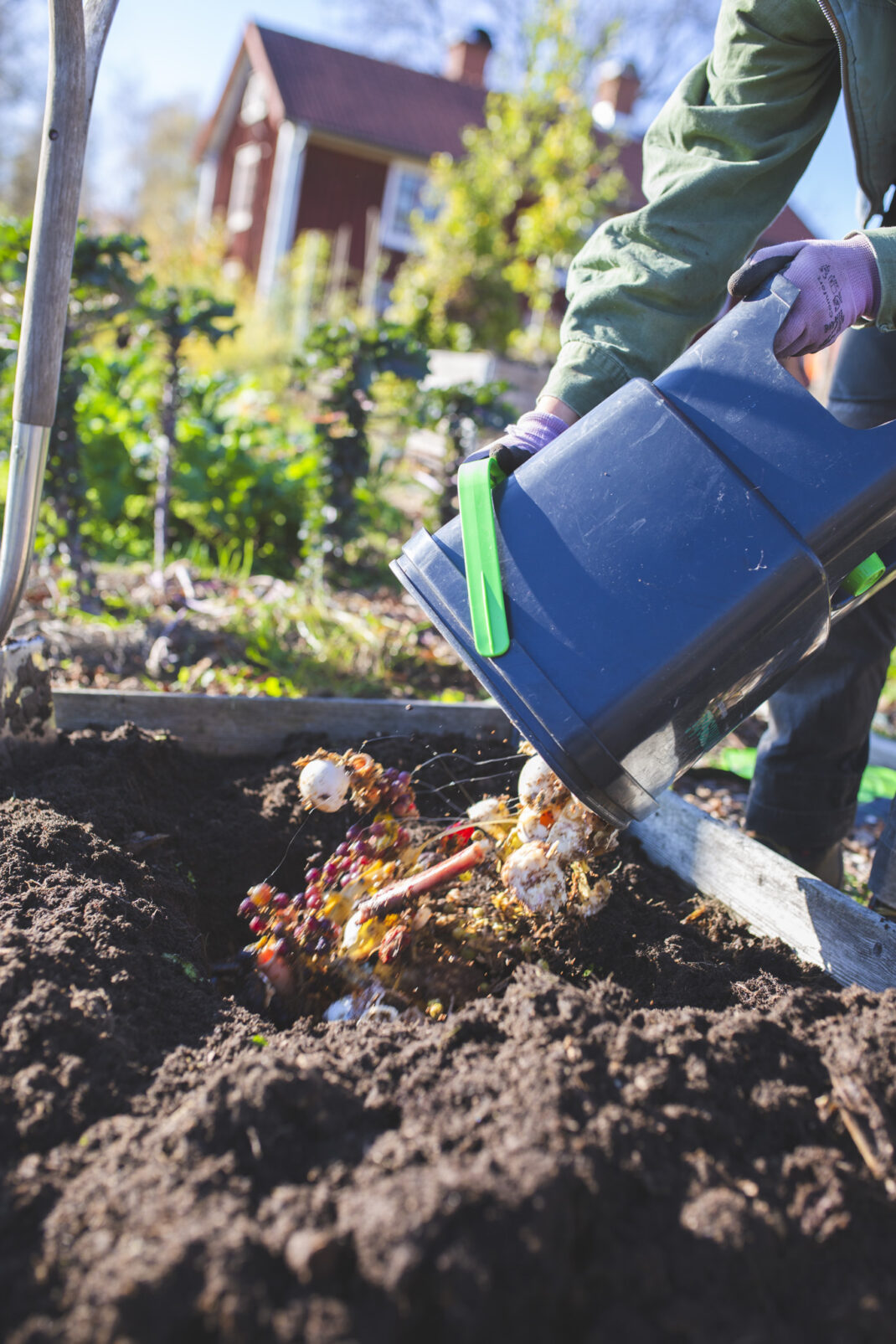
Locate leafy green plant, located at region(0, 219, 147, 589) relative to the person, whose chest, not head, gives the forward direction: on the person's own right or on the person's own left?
on the person's own right

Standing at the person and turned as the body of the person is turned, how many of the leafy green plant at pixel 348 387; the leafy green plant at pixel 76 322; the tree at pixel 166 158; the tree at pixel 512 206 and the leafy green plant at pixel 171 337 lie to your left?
0

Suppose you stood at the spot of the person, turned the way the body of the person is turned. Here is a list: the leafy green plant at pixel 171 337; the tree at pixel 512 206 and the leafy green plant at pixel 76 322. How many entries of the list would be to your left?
0

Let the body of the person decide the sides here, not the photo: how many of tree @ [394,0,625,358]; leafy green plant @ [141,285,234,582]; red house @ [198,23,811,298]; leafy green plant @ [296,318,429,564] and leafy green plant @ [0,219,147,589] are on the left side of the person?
0

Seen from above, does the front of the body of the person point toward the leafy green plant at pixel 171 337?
no

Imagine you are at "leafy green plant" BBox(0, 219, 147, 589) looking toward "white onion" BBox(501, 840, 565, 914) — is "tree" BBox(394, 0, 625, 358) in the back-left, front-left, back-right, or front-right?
back-left

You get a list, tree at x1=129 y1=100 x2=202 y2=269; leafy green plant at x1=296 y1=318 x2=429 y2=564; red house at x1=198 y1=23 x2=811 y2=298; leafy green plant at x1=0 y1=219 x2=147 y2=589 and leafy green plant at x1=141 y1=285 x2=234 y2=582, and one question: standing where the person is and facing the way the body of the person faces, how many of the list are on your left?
0

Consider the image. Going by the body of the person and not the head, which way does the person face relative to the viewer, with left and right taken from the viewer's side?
facing the viewer and to the left of the viewer

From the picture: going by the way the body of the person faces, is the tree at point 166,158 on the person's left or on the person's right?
on the person's right

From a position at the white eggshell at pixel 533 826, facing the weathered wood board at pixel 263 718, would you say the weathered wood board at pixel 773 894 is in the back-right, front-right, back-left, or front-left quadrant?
back-right
